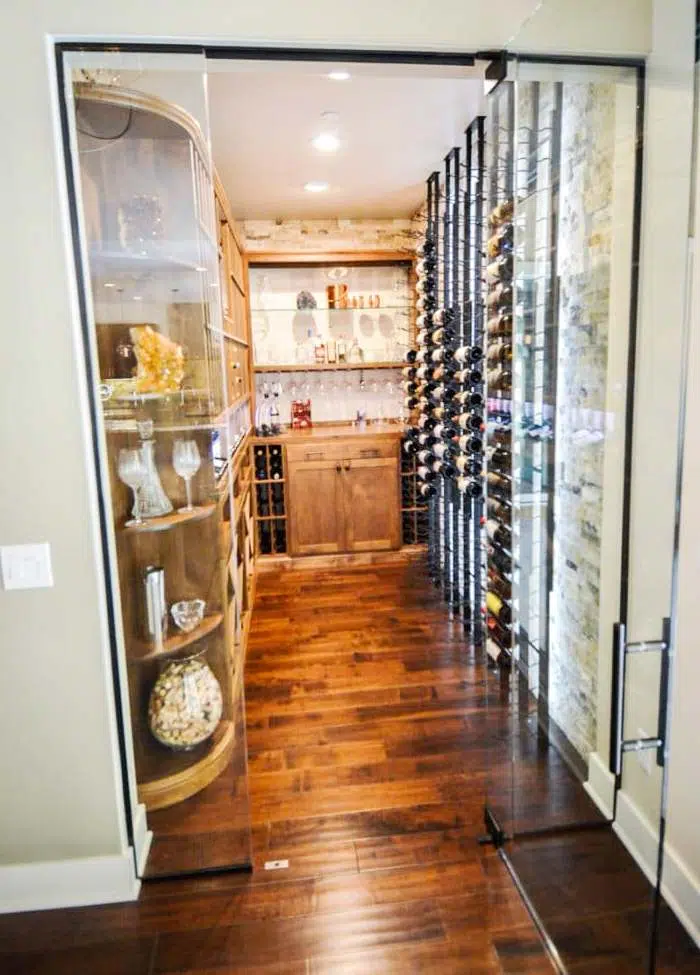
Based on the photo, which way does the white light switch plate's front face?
toward the camera

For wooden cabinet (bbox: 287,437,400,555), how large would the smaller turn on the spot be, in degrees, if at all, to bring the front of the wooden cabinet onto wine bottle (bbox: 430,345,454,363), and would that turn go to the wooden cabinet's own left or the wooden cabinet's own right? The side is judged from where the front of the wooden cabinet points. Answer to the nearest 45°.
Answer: approximately 45° to the wooden cabinet's own left

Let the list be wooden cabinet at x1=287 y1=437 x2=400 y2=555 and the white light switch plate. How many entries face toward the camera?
2

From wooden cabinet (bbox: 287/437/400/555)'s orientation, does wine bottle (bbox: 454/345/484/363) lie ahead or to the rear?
ahead

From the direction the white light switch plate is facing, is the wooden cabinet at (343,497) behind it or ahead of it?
behind

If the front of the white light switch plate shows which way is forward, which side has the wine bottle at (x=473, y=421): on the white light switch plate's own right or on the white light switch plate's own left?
on the white light switch plate's own left

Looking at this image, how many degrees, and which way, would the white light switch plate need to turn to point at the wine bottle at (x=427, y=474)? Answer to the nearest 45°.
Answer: approximately 135° to its left

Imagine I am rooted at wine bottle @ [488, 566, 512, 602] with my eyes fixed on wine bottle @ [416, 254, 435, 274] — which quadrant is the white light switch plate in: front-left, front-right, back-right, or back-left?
back-left

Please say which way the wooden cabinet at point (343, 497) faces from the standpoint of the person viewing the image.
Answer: facing the viewer

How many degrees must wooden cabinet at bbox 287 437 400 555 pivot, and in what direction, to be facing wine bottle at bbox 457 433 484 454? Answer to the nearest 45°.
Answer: approximately 45° to its left

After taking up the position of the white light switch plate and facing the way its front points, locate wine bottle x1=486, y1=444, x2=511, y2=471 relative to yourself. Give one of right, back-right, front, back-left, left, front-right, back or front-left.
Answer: left
